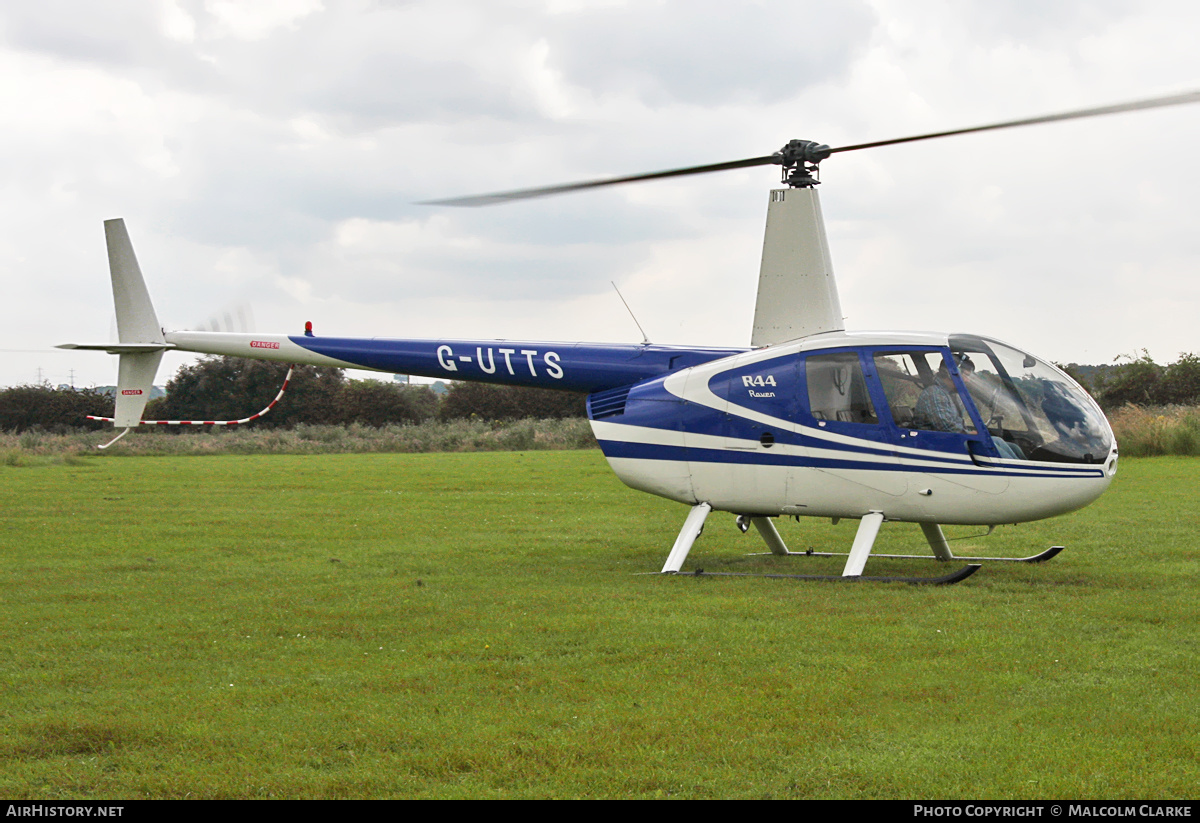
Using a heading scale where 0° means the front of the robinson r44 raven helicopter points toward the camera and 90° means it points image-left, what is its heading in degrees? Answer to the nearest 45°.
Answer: approximately 270°

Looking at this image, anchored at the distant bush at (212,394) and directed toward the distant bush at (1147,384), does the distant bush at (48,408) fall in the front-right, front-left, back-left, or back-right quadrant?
back-right

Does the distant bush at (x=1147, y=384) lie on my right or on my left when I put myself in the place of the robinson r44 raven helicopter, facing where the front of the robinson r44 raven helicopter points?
on my left

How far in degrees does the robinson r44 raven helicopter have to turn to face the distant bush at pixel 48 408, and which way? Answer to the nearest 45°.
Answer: approximately 135° to its left

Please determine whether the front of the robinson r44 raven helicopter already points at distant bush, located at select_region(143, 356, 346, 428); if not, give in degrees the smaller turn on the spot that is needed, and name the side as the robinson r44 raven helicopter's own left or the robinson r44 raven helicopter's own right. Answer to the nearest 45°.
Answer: approximately 135° to the robinson r44 raven helicopter's own left
